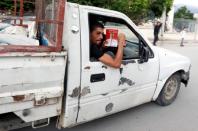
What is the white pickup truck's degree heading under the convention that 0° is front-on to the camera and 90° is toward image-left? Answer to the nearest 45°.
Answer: approximately 225°

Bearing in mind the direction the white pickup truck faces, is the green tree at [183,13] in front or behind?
in front
